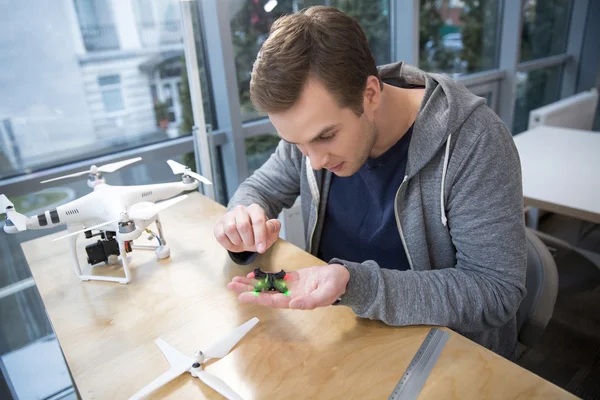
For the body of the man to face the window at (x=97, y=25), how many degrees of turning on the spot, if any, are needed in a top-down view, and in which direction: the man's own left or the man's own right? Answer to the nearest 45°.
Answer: approximately 90° to the man's own right

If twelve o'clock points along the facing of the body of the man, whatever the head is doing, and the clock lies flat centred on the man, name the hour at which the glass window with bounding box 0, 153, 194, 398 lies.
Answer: The glass window is roughly at 2 o'clock from the man.

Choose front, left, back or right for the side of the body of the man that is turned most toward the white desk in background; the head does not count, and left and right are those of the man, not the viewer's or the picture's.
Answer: back

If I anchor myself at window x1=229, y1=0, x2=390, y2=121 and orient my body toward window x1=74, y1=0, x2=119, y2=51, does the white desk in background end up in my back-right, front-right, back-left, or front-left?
back-left

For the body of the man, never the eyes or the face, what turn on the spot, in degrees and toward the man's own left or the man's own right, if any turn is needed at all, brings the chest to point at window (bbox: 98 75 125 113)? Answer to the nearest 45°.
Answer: approximately 90° to the man's own right

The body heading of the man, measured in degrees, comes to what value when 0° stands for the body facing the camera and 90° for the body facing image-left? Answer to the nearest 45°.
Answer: approximately 45°
